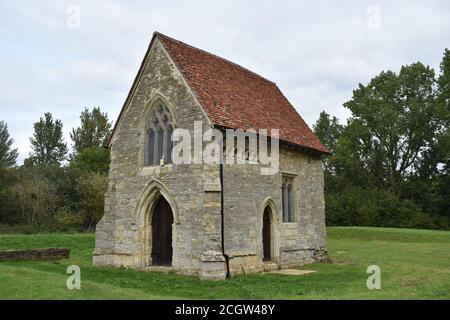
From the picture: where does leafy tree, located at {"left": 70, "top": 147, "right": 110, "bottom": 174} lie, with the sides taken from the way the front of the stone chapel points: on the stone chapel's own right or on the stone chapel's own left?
on the stone chapel's own right

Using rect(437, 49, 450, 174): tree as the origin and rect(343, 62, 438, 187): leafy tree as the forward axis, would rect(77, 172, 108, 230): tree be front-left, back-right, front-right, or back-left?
front-left

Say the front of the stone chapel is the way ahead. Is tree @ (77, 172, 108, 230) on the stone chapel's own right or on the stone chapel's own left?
on the stone chapel's own right

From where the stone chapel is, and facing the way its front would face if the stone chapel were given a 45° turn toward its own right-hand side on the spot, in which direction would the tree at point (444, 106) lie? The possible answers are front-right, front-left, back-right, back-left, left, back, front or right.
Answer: back-right

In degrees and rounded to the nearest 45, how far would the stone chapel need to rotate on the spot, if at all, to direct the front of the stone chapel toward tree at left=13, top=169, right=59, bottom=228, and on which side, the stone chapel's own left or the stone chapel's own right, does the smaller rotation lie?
approximately 90° to the stone chapel's own right

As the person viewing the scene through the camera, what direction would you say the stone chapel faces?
facing the viewer and to the left of the viewer

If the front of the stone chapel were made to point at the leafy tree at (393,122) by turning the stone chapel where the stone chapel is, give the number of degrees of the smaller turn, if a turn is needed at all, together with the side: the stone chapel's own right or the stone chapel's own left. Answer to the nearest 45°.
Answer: approximately 180°
